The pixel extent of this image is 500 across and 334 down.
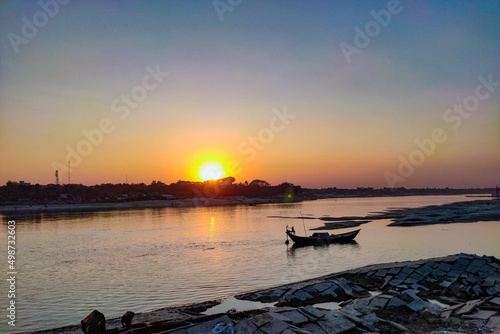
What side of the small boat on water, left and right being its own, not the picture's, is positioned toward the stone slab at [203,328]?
right

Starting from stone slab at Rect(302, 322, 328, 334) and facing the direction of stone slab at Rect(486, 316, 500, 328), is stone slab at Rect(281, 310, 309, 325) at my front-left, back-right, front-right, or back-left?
back-left

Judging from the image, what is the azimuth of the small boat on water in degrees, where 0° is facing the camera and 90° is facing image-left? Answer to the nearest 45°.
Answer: approximately 270°

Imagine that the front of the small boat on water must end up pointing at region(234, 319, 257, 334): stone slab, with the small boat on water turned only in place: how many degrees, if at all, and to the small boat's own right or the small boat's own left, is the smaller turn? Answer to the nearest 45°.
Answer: approximately 90° to the small boat's own right

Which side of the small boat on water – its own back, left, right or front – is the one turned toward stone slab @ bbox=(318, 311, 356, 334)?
right

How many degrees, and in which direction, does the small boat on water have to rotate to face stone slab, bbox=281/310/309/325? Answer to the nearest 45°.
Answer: approximately 90° to its right

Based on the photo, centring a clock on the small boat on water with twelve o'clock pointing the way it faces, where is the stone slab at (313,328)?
The stone slab is roughly at 3 o'clock from the small boat on water.

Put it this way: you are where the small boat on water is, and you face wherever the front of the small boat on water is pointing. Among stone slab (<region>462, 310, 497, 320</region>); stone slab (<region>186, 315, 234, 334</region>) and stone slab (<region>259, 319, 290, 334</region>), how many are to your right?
3

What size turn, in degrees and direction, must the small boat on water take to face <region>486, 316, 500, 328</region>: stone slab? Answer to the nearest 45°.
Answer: approximately 90° to its right

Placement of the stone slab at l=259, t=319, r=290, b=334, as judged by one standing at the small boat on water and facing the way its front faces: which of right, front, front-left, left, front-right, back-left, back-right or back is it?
right
